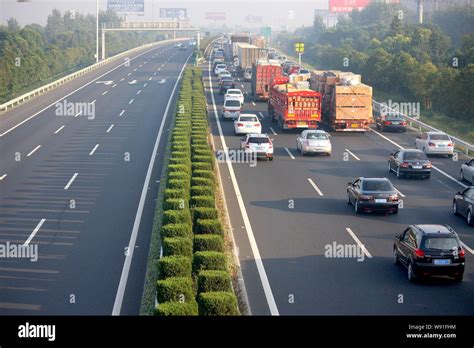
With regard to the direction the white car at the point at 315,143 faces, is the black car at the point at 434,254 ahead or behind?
behind

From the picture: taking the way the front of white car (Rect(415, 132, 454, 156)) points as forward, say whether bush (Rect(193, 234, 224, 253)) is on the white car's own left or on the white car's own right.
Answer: on the white car's own left

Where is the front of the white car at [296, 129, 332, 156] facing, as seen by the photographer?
facing away from the viewer

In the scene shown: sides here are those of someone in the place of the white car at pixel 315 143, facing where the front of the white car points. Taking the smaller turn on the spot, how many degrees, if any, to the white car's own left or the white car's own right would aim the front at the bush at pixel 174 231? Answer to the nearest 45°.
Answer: approximately 180°

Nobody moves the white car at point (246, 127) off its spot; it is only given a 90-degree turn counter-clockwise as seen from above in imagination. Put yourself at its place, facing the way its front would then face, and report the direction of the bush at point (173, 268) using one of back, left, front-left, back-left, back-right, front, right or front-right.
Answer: left

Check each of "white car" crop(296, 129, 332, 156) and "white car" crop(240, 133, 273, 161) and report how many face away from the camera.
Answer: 2

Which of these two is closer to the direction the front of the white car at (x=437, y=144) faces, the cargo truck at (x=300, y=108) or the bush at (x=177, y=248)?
the cargo truck

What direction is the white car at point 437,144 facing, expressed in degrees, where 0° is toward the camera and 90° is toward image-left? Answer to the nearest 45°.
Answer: approximately 135°

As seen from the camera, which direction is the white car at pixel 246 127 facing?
away from the camera

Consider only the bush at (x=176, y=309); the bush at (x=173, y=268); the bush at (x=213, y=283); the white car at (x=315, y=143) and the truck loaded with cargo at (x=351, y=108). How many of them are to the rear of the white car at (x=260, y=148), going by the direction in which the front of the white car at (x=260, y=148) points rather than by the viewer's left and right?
3

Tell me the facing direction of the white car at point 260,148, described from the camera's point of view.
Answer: facing away from the viewer

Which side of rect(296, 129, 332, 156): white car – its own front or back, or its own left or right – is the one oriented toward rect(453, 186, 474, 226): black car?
back

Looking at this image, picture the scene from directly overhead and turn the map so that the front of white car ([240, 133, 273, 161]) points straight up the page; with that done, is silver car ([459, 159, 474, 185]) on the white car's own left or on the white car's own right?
on the white car's own right

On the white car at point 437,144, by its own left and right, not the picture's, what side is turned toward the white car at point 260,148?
left

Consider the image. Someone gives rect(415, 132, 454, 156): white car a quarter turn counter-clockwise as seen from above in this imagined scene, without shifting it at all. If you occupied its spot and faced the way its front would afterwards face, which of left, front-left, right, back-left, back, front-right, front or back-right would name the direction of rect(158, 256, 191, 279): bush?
front-left

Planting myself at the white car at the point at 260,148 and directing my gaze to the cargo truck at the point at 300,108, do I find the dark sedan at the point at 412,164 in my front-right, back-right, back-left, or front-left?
back-right
